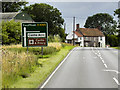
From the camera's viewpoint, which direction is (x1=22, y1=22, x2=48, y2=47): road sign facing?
toward the camera

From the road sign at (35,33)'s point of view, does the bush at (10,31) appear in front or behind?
behind
